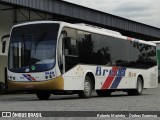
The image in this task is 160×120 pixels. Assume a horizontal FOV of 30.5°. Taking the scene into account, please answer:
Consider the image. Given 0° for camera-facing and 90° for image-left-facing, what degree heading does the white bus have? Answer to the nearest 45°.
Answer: approximately 45°
